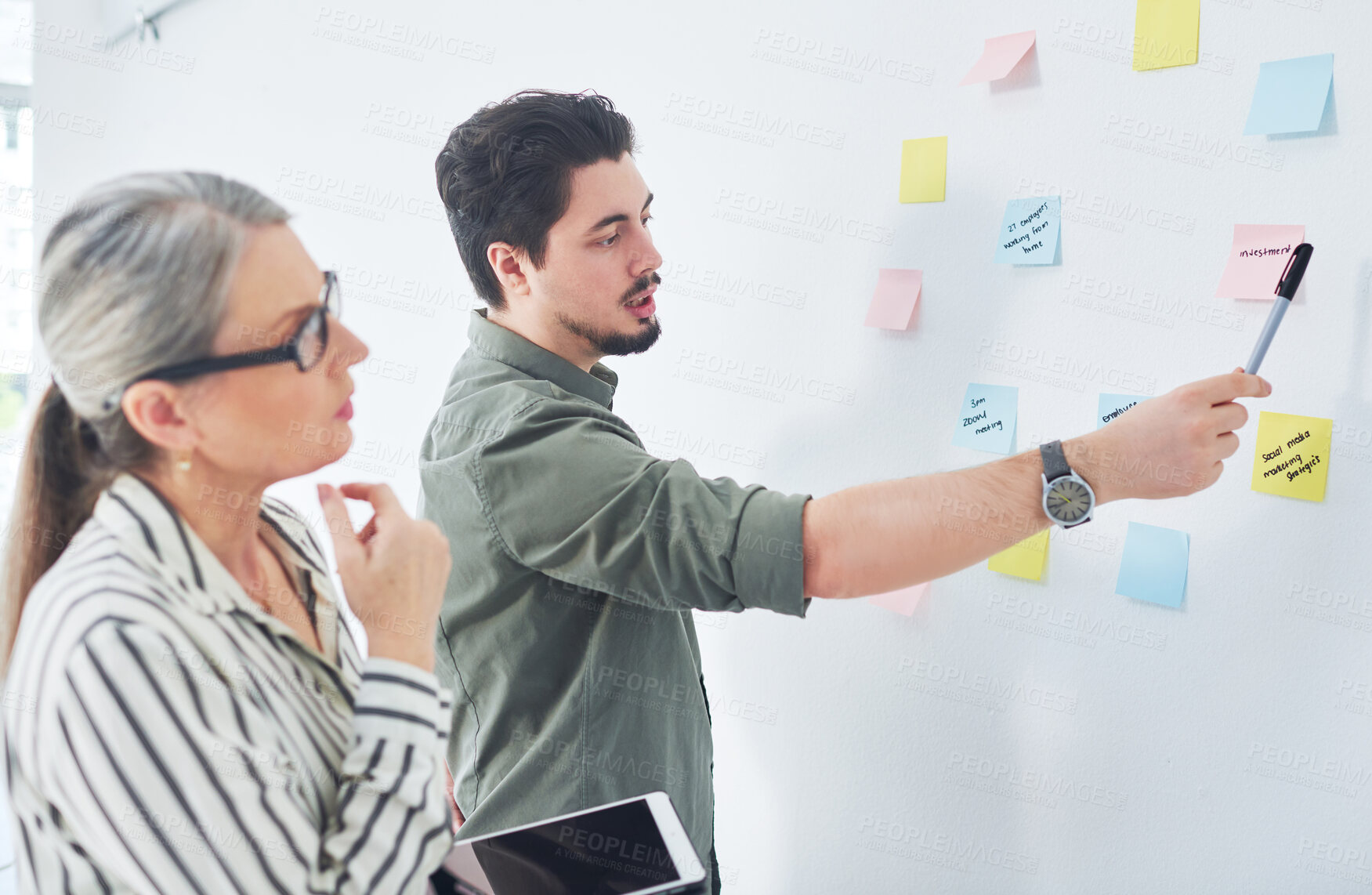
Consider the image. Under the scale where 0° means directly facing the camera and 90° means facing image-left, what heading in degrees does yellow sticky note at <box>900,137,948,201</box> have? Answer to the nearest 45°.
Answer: approximately 0°

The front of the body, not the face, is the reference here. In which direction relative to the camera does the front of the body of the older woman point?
to the viewer's right

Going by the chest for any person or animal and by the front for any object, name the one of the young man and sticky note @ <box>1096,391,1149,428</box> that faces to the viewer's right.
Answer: the young man

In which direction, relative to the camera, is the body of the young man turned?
to the viewer's right
